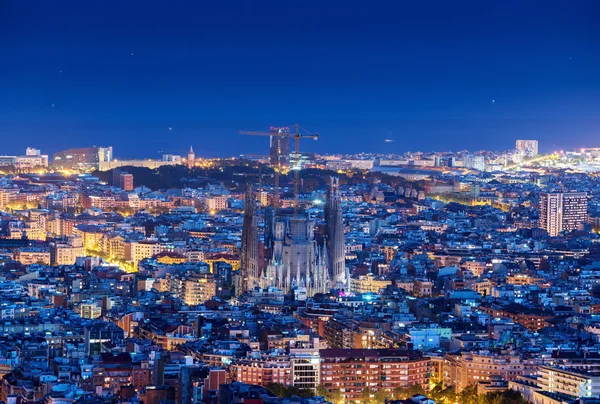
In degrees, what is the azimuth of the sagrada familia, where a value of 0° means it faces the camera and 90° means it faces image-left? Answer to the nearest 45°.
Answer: approximately 180°

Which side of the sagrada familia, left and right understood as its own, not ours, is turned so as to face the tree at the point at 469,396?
back
